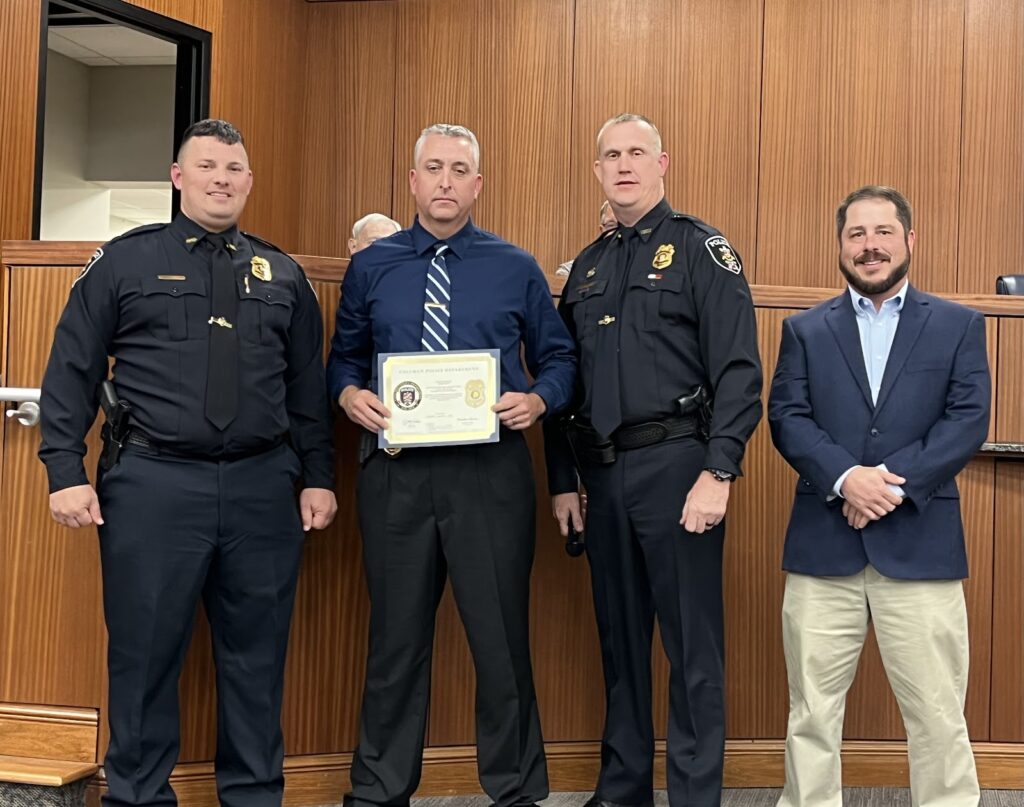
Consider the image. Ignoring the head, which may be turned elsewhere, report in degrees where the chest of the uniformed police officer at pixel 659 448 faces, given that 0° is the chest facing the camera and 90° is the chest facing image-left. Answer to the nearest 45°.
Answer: approximately 45°

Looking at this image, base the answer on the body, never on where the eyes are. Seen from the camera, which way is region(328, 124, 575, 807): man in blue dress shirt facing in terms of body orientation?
toward the camera

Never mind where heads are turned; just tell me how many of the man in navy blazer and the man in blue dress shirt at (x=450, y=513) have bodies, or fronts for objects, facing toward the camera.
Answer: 2

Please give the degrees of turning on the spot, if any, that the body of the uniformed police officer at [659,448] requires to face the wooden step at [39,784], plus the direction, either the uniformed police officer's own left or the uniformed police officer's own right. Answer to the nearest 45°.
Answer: approximately 45° to the uniformed police officer's own right

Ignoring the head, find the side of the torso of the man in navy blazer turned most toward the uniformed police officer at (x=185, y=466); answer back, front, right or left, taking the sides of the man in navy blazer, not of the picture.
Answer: right

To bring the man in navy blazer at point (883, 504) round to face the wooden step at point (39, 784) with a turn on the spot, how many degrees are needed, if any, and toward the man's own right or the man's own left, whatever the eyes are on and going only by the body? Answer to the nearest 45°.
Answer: approximately 90° to the man's own right
